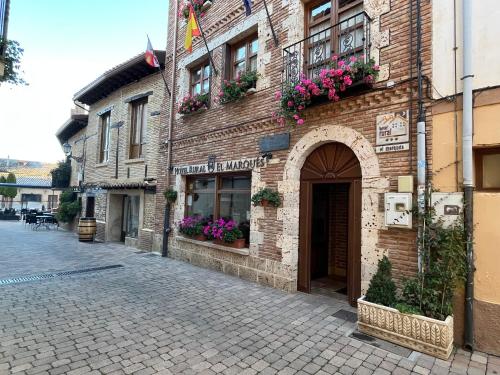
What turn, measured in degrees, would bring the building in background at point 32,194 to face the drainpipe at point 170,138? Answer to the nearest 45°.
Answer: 0° — it already faces it

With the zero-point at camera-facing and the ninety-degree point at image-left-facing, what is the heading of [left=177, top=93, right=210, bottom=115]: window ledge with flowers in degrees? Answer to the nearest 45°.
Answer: approximately 45°

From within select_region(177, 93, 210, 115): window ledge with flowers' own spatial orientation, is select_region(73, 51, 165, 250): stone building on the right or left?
on its right

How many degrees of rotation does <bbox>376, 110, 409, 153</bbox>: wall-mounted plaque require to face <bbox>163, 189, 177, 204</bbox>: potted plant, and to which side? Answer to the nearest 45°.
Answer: approximately 45° to its right

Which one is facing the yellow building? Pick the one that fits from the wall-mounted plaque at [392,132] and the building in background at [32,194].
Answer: the building in background

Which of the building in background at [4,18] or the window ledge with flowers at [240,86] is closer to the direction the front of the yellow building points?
the building in background

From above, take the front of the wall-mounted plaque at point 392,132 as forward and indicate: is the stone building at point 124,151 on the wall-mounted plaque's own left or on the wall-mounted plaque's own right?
on the wall-mounted plaque's own right
